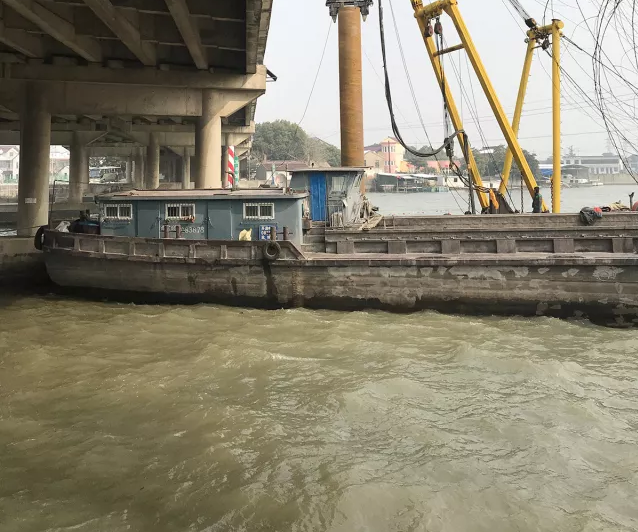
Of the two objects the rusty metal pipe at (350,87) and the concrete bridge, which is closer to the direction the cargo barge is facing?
the rusty metal pipe

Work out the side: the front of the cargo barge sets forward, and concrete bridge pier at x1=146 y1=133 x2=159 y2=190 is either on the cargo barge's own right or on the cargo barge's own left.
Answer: on the cargo barge's own left

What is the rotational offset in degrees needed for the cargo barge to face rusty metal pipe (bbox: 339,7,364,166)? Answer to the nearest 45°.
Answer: approximately 90° to its left

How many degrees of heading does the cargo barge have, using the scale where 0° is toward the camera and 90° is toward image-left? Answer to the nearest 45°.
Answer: approximately 270°
